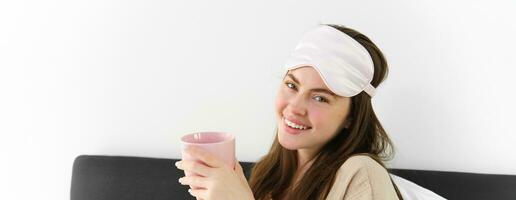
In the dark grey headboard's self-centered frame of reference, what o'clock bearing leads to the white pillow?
The white pillow is roughly at 10 o'clock from the dark grey headboard.
